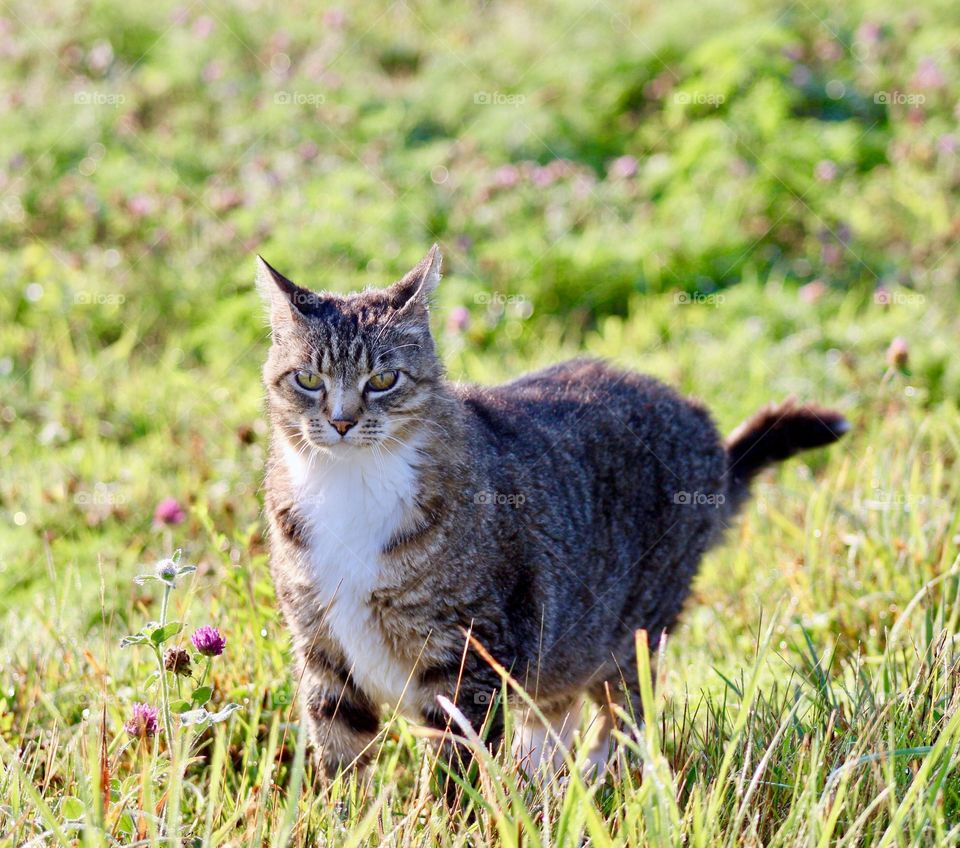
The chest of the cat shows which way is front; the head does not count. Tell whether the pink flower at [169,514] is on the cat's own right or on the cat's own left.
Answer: on the cat's own right

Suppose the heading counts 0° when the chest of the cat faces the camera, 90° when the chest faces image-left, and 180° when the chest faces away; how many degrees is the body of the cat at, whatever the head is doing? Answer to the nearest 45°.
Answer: approximately 45°

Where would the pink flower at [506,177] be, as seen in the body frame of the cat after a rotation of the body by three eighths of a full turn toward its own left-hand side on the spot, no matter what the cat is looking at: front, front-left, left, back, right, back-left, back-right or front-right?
left
